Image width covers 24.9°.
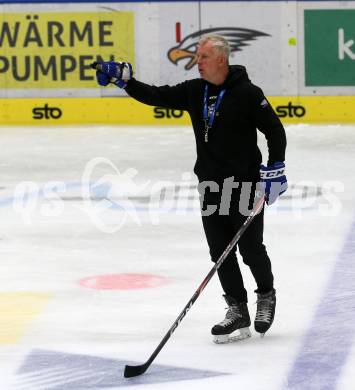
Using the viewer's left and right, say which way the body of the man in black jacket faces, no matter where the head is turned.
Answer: facing the viewer and to the left of the viewer

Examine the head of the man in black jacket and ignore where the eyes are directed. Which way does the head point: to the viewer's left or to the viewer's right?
to the viewer's left
